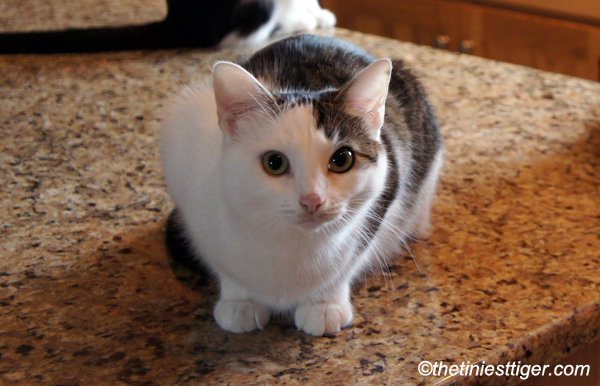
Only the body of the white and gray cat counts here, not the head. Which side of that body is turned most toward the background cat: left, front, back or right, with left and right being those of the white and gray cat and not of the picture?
back

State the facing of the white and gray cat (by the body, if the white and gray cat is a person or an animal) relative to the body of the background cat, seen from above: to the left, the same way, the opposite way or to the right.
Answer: to the right

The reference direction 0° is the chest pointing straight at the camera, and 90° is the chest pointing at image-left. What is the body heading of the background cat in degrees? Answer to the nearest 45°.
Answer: approximately 270°

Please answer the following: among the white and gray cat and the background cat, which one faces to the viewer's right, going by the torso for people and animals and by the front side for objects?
the background cat

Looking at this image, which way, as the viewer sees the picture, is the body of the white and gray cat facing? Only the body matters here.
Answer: toward the camera

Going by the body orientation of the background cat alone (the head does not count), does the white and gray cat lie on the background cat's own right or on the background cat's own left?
on the background cat's own right

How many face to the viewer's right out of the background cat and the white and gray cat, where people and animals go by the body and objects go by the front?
1
